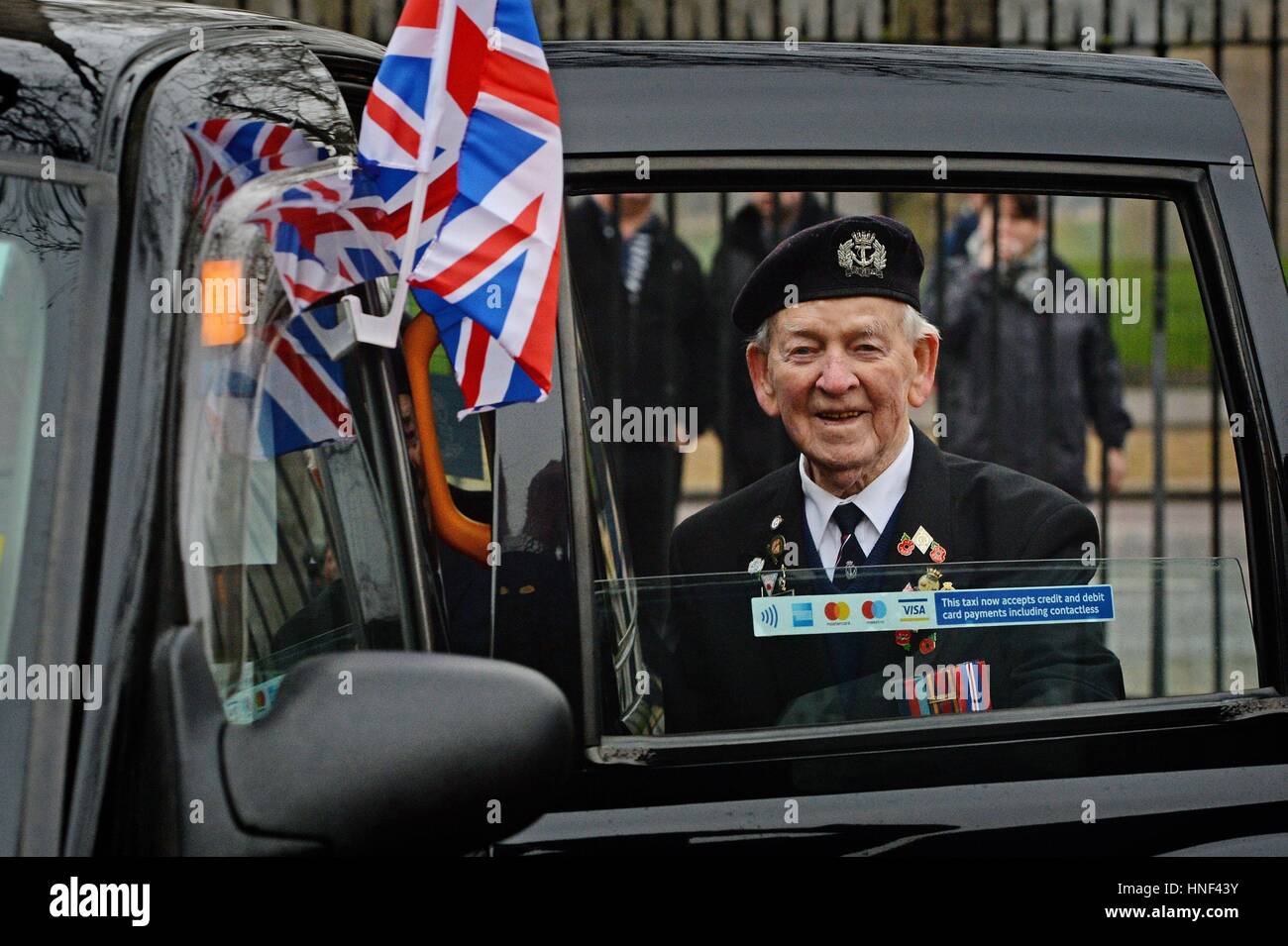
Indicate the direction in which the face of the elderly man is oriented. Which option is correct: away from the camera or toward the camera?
toward the camera

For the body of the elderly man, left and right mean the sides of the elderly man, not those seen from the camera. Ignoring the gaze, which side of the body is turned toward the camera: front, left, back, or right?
front

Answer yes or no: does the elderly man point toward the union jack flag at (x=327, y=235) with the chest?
no
